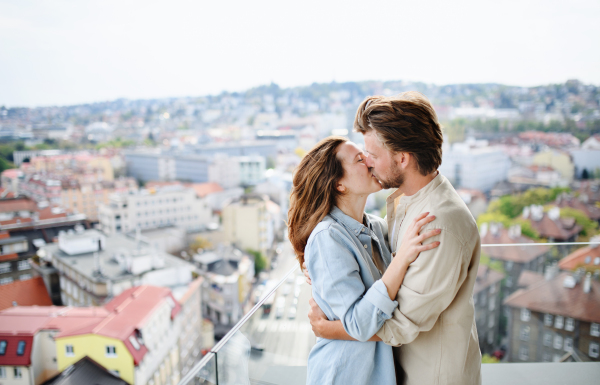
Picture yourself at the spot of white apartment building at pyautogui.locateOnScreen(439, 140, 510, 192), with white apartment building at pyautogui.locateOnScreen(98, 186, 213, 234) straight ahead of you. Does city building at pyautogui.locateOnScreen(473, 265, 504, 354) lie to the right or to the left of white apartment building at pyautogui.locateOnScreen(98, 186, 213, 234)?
left

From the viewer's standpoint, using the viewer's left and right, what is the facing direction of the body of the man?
facing to the left of the viewer

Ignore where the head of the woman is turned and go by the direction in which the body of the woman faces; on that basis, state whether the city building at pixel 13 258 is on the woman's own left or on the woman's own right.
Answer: on the woman's own left

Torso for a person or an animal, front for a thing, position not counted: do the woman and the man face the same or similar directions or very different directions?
very different directions

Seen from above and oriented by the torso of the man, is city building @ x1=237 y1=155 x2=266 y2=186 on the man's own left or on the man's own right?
on the man's own right

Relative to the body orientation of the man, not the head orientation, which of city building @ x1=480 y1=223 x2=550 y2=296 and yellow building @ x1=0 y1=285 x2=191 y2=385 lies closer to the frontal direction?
the yellow building

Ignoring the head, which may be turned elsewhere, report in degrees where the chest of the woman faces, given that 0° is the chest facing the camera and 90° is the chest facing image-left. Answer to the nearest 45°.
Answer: approximately 270°

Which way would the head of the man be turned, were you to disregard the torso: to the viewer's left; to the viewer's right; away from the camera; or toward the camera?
to the viewer's left

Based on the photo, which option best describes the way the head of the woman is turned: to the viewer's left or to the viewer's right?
to the viewer's right

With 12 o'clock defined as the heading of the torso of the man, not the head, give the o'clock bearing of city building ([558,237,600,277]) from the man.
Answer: The city building is roughly at 4 o'clock from the man.

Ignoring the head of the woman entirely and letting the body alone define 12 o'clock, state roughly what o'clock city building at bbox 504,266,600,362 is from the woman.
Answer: The city building is roughly at 10 o'clock from the woman.
